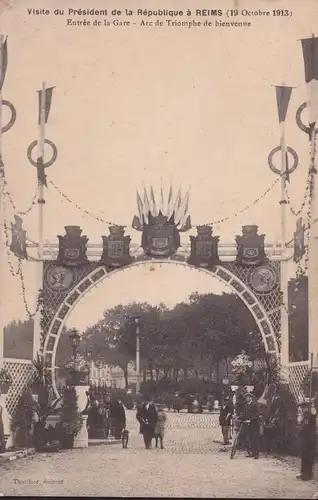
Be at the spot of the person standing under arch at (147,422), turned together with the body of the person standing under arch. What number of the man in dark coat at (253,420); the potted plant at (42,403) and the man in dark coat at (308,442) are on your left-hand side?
2

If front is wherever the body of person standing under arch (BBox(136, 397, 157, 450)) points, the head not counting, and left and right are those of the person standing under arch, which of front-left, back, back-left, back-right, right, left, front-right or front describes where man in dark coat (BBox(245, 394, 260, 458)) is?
left

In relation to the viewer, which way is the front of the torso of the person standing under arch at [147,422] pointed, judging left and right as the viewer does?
facing the viewer

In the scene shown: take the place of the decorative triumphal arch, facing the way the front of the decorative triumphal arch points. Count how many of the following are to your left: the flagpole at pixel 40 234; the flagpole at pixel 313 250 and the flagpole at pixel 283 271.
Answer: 2

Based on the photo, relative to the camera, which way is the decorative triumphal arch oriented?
toward the camera
